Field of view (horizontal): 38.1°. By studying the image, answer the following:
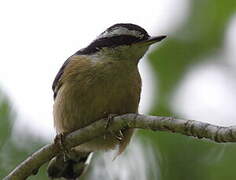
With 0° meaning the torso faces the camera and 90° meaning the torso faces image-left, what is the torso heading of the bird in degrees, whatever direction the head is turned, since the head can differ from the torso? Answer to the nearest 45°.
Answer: approximately 315°
